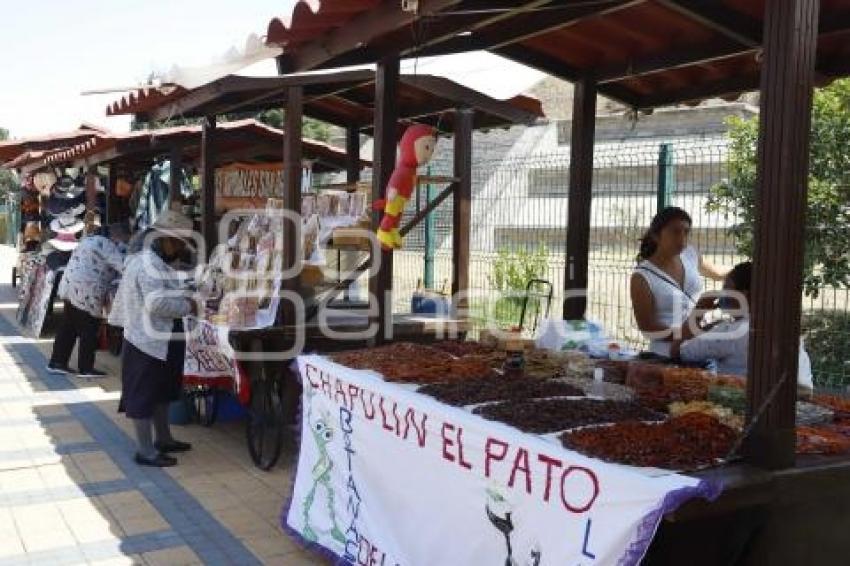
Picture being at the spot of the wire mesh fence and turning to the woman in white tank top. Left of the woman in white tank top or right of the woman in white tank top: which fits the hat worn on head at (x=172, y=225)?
right

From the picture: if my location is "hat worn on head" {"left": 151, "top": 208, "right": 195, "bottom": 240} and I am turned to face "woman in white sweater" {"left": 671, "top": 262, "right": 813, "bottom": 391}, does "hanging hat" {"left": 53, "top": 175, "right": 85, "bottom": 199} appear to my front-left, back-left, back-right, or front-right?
back-left

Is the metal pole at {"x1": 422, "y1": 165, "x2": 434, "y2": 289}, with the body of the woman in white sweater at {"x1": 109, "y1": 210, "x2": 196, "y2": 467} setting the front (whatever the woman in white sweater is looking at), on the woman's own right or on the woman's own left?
on the woman's own left

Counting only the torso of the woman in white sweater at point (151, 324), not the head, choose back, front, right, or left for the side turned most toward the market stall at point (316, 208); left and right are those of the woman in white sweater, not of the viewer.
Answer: front

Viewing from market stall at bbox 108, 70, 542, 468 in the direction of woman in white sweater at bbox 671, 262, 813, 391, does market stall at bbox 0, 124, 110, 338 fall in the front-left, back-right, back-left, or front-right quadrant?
back-left

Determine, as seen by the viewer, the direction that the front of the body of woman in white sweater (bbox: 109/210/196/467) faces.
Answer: to the viewer's right

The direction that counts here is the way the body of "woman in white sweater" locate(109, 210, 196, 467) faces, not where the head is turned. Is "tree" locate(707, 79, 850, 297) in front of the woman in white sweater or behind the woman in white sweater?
in front
